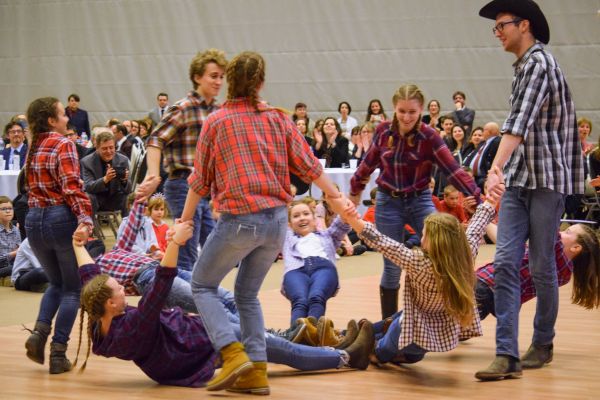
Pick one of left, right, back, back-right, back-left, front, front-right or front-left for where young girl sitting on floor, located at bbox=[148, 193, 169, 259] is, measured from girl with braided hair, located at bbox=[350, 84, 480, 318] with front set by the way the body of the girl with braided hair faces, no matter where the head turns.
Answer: back-right

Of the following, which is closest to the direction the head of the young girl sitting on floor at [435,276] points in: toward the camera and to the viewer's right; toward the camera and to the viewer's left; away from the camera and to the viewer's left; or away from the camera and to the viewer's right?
away from the camera and to the viewer's left

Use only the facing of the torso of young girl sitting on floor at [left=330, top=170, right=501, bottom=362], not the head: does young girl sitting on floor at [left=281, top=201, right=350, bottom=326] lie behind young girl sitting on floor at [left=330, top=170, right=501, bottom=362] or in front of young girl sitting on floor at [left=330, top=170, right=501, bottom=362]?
in front

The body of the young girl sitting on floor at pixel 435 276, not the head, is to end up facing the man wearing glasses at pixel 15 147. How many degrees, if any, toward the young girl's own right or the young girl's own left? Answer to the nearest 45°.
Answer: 0° — they already face them

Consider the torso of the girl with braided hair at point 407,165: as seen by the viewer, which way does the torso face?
toward the camera

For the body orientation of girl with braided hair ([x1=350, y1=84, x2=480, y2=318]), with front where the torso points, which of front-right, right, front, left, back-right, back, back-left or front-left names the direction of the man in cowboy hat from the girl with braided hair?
front-left

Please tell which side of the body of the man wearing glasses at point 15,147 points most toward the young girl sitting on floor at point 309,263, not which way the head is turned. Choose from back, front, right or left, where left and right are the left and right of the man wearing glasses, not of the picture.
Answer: front

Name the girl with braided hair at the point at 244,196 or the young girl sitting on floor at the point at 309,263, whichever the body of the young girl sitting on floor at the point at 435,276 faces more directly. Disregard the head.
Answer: the young girl sitting on floor

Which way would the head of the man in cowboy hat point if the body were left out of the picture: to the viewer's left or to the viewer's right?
to the viewer's left

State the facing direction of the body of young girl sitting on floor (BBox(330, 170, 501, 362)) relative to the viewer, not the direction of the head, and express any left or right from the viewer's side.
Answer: facing away from the viewer and to the left of the viewer

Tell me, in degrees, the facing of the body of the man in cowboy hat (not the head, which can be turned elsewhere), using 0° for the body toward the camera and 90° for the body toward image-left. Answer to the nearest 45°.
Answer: approximately 90°

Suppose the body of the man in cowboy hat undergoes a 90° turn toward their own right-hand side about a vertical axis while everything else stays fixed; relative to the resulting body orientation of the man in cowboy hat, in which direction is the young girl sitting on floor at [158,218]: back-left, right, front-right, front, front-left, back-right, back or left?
front-left
